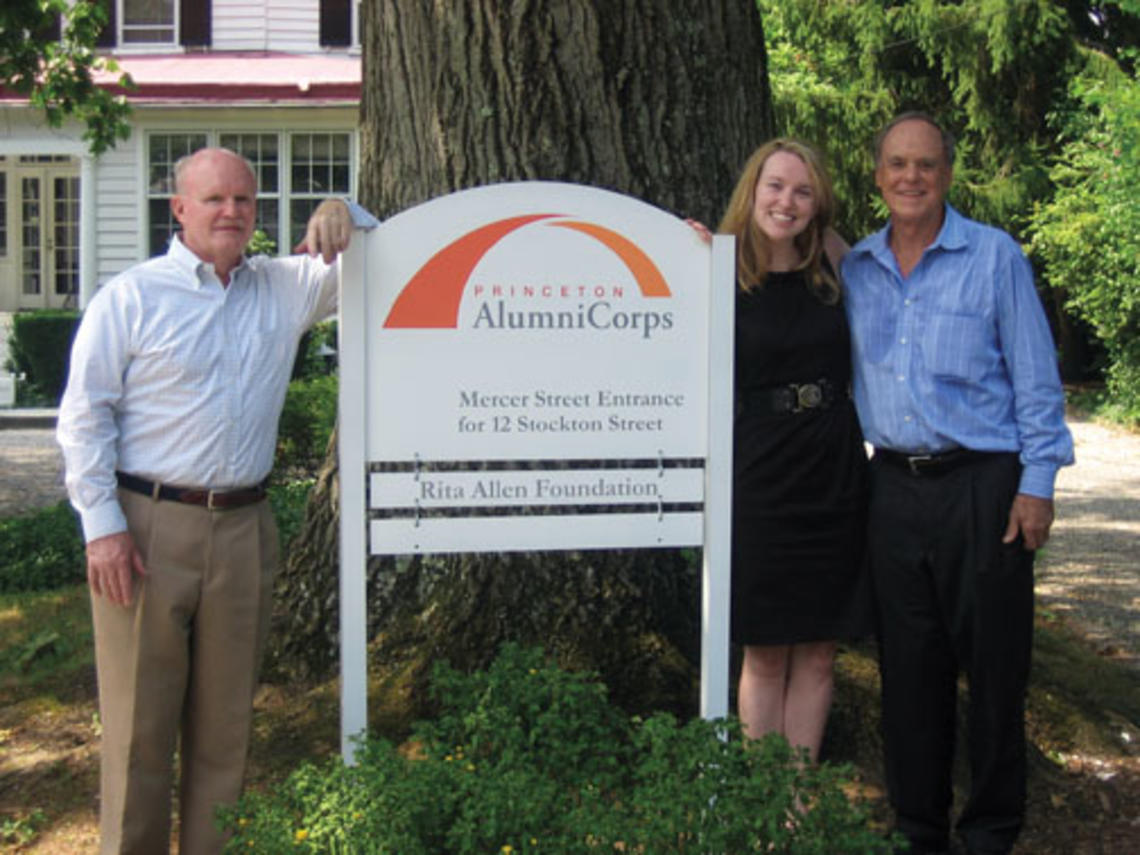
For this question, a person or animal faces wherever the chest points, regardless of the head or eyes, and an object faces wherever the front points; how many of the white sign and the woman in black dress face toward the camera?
2

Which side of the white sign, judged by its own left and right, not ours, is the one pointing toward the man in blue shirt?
left

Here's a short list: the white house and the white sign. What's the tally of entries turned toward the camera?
2

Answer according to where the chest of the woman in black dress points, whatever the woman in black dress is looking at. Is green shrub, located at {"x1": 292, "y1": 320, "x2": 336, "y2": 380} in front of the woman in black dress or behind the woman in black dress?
behind

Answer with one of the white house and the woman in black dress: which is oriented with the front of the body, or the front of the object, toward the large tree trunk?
the white house

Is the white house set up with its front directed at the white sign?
yes

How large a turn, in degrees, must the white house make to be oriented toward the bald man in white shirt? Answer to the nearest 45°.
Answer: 0° — it already faces them

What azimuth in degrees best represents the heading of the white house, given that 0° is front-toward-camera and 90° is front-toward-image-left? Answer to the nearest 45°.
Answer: approximately 0°

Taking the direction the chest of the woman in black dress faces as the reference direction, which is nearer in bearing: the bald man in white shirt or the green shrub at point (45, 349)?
the bald man in white shirt
